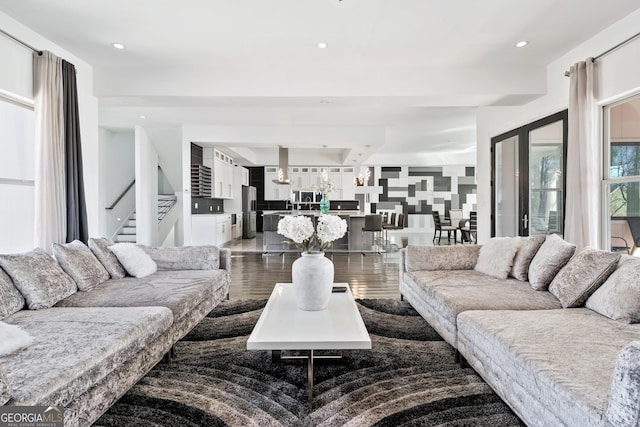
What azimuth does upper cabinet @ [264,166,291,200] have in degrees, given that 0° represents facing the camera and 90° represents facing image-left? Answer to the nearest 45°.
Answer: approximately 0°

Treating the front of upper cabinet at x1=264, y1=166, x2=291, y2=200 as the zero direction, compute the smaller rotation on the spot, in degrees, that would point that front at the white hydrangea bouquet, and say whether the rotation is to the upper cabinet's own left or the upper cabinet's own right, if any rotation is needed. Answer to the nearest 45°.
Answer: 0° — it already faces it

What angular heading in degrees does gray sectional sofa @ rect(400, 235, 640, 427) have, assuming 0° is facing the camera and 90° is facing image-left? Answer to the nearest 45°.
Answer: approximately 45°

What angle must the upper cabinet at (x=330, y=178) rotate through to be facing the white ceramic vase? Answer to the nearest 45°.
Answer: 0° — it already faces it

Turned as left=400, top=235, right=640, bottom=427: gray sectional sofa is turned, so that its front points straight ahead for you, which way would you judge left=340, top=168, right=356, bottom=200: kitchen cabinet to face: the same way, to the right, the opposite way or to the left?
to the left

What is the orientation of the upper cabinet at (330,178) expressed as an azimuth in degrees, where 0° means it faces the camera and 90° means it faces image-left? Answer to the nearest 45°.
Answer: approximately 0°
